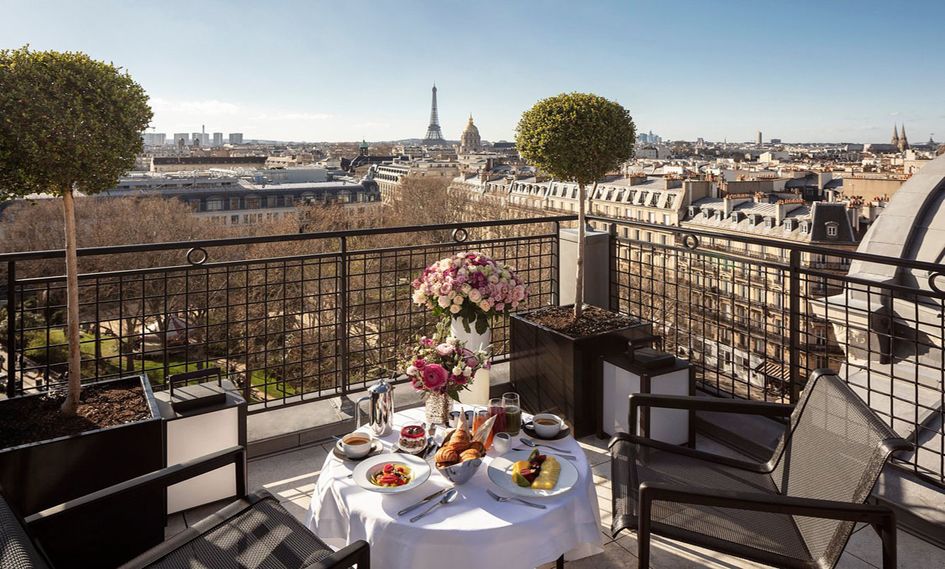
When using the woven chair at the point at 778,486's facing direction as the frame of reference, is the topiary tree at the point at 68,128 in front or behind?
in front

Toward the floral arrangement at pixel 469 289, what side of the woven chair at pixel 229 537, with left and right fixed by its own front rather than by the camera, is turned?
front

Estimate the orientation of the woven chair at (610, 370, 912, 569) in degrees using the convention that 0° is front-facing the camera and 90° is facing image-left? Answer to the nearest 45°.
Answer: approximately 90°

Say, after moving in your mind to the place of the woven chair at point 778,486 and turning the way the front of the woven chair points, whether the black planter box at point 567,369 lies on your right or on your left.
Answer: on your right

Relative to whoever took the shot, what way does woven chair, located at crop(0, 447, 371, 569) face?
facing away from the viewer and to the right of the viewer

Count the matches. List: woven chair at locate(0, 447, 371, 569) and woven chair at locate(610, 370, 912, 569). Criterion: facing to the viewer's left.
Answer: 1
